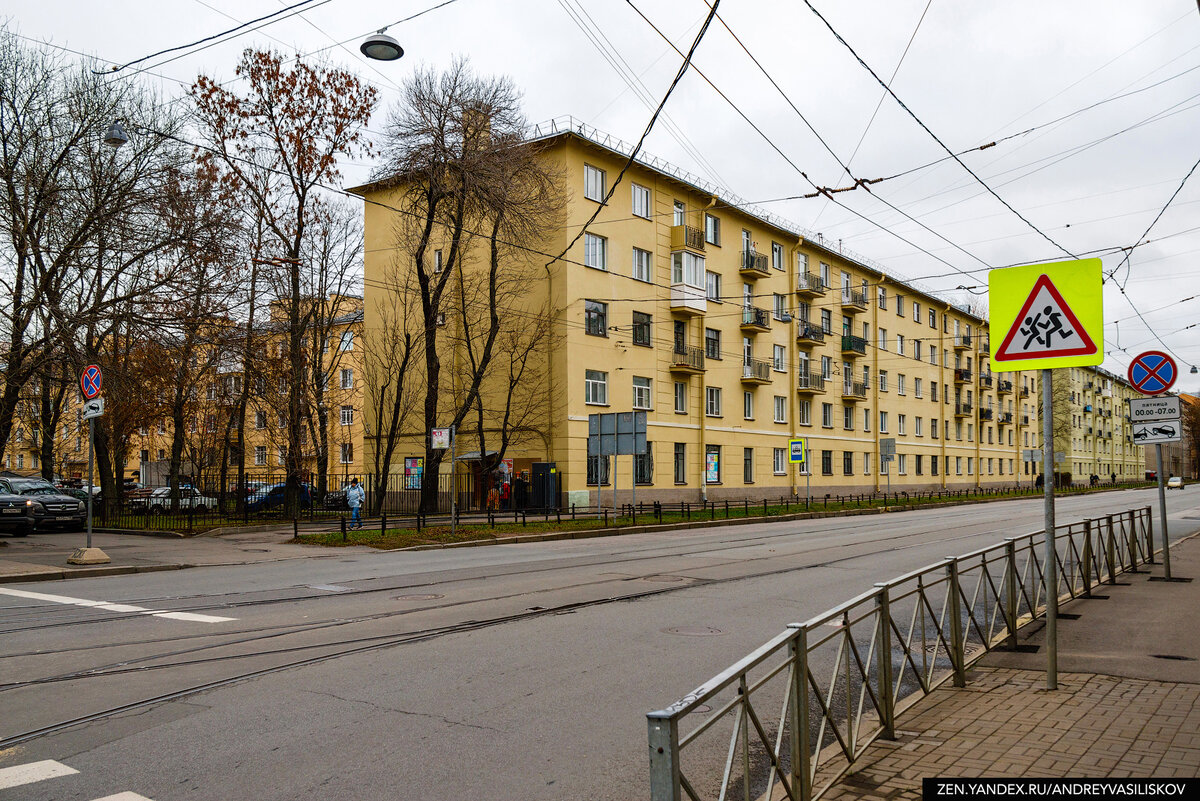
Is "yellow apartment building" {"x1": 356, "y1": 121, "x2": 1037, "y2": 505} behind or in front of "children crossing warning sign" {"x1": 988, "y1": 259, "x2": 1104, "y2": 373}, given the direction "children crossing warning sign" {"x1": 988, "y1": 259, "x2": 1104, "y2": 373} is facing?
behind

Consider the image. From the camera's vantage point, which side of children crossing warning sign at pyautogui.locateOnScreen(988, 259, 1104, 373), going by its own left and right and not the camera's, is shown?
front

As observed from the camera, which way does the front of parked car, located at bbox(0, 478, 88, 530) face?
facing the viewer and to the right of the viewer

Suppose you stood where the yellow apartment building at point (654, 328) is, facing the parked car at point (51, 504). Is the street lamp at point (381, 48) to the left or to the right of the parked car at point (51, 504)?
left

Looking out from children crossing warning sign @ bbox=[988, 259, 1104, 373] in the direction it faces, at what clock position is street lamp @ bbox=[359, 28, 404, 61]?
The street lamp is roughly at 4 o'clock from the children crossing warning sign.

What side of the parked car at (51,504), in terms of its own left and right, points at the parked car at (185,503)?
left

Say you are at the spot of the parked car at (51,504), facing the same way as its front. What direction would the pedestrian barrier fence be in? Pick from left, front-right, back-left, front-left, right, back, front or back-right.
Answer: front-right

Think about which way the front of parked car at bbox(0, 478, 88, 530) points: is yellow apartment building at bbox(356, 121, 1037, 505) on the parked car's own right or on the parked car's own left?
on the parked car's own left

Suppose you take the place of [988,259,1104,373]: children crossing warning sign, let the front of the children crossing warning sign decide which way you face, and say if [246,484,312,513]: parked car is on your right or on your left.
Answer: on your right
